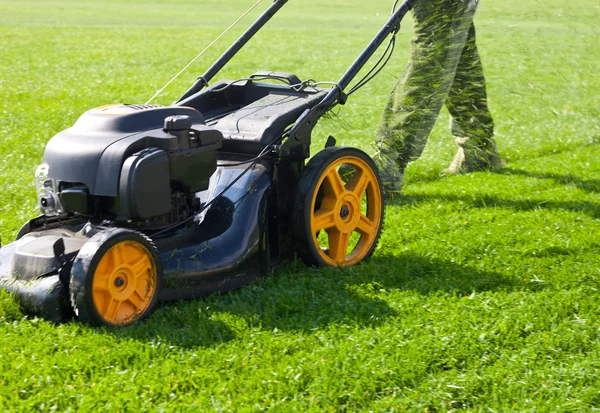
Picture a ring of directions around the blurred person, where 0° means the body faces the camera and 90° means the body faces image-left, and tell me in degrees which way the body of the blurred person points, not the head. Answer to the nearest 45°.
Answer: approximately 45°

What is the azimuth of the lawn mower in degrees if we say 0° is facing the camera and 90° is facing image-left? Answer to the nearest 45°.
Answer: approximately 45°

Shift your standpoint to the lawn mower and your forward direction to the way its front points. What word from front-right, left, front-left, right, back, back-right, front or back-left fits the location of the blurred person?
back
